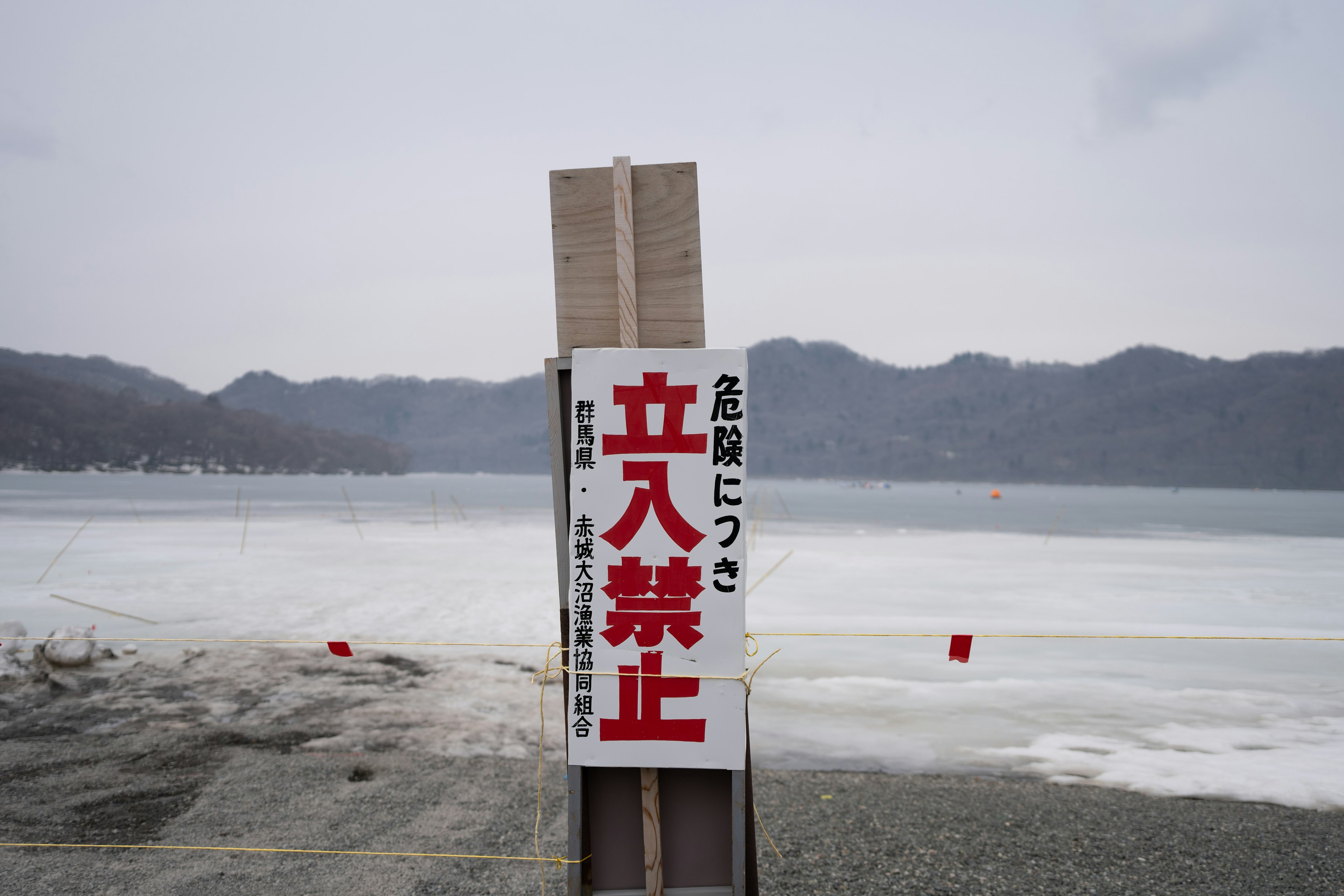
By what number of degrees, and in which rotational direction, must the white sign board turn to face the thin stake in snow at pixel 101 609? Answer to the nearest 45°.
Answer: approximately 135° to its right

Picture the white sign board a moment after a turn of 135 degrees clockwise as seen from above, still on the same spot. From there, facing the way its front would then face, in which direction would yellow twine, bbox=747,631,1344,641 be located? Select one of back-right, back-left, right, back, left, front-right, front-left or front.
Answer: right

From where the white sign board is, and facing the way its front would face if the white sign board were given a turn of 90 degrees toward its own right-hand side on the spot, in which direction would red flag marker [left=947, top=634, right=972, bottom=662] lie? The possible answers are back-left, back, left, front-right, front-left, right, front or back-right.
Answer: back-right

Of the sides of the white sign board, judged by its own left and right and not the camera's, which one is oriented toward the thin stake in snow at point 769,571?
back

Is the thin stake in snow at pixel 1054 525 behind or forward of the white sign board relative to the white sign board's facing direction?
behind

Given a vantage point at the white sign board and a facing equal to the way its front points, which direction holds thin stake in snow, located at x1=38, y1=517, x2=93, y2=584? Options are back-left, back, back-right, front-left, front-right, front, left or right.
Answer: back-right

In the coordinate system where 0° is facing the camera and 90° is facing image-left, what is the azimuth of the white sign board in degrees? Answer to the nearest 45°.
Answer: approximately 0°

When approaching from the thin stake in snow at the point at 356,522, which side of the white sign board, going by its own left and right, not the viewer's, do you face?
back
